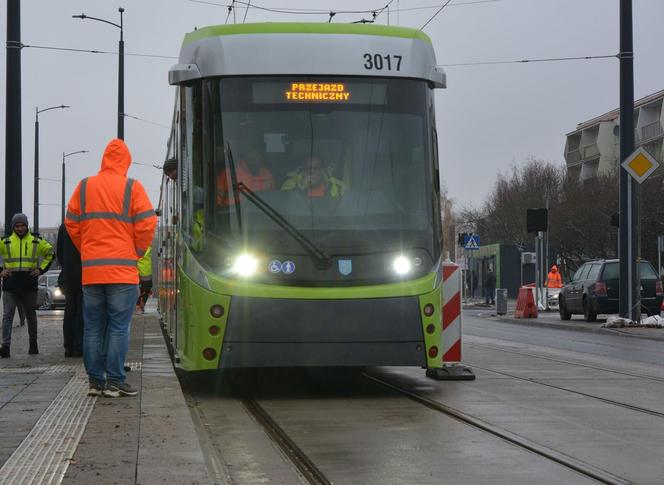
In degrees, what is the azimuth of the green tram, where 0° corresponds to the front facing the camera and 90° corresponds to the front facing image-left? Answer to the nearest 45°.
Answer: approximately 0°

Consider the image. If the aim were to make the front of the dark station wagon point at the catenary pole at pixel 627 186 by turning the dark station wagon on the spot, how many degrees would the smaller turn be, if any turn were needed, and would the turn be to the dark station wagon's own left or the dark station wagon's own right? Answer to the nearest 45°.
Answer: approximately 135° to the dark station wagon's own left

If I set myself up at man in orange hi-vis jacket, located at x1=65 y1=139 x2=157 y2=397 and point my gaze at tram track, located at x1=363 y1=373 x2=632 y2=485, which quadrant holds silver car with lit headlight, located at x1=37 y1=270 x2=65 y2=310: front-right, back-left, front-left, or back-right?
back-left

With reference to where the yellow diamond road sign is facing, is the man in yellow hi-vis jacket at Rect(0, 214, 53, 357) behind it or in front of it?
in front

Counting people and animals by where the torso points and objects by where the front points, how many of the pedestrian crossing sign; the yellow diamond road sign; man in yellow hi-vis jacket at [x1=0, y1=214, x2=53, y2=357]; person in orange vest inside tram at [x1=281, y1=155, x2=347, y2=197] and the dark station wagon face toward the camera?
4

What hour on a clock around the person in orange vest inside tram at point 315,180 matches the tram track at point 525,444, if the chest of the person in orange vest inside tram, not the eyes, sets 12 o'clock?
The tram track is roughly at 11 o'clock from the person in orange vest inside tram.

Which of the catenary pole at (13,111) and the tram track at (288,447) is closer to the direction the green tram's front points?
the tram track

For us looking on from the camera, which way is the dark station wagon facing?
facing away from the viewer and to the left of the viewer

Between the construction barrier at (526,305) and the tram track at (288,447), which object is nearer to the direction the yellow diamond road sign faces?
the tram track

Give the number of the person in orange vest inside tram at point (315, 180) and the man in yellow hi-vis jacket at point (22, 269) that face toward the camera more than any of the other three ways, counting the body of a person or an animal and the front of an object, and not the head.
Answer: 2

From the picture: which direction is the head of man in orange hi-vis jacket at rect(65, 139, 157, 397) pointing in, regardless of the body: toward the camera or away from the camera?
away from the camera

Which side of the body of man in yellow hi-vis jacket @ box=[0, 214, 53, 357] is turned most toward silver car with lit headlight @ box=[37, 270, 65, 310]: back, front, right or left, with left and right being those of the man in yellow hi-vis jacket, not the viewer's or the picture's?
back

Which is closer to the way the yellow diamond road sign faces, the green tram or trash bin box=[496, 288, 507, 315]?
the green tram
